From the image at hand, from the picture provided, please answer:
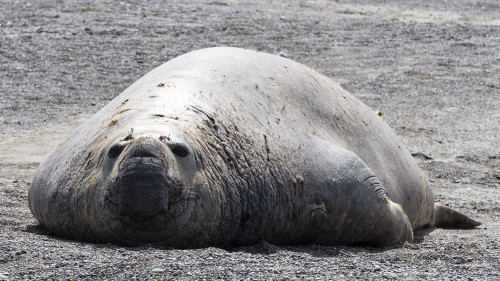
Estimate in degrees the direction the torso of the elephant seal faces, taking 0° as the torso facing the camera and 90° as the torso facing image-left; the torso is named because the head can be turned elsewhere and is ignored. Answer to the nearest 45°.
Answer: approximately 45°
